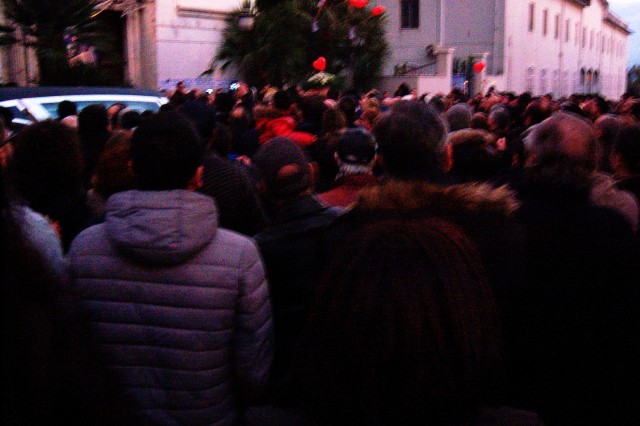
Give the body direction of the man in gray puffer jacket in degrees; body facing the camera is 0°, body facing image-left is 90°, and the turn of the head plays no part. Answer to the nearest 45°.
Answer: approximately 180°

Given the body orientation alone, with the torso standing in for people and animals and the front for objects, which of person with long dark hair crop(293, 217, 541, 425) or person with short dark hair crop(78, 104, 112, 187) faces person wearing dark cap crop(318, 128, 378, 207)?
person with long dark hair crop(293, 217, 541, 425)

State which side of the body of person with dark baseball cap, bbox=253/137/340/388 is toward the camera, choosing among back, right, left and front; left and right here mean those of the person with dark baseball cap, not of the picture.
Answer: back

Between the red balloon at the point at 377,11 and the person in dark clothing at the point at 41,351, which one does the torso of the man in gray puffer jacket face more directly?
the red balloon

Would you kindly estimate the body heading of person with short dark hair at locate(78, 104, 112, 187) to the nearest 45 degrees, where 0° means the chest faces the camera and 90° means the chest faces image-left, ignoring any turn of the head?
approximately 180°

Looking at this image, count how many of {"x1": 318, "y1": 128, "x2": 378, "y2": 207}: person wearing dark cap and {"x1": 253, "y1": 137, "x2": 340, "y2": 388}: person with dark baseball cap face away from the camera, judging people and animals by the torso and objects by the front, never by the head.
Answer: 2

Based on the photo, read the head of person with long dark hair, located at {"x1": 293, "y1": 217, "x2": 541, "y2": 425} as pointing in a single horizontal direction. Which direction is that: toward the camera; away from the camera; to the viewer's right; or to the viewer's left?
away from the camera

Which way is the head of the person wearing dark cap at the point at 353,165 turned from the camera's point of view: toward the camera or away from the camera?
away from the camera

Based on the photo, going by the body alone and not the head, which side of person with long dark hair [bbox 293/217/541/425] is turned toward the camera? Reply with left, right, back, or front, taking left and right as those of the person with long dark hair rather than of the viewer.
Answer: back

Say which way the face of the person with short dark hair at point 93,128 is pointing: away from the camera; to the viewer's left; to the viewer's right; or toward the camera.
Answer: away from the camera

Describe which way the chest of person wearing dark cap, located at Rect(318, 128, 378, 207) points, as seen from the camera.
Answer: away from the camera

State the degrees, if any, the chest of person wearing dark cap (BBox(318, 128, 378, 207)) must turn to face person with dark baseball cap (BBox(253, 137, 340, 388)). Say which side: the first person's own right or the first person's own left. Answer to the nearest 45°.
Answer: approximately 180°
